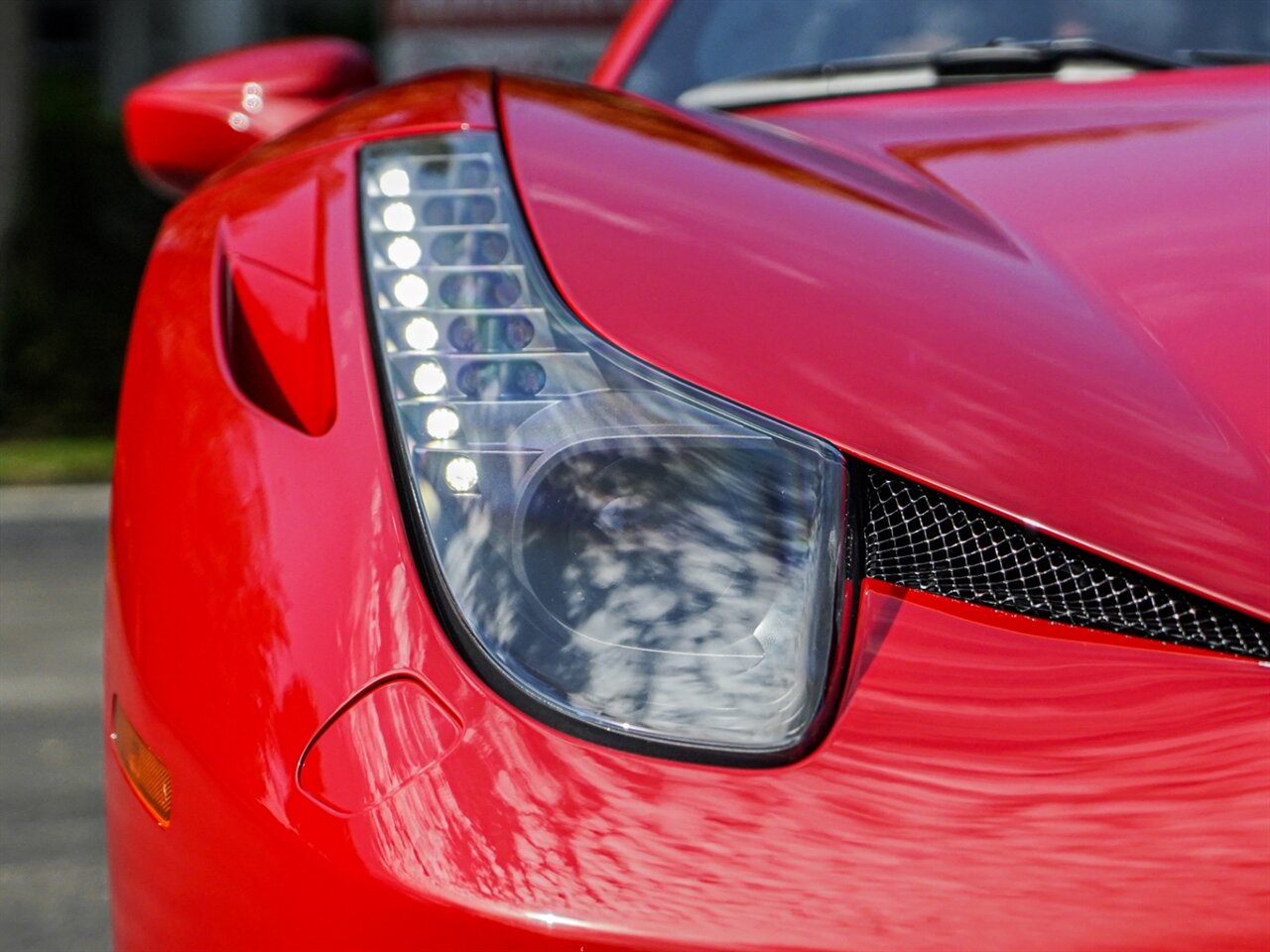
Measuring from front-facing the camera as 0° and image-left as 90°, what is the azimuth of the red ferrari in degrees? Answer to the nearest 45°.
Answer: approximately 0°
